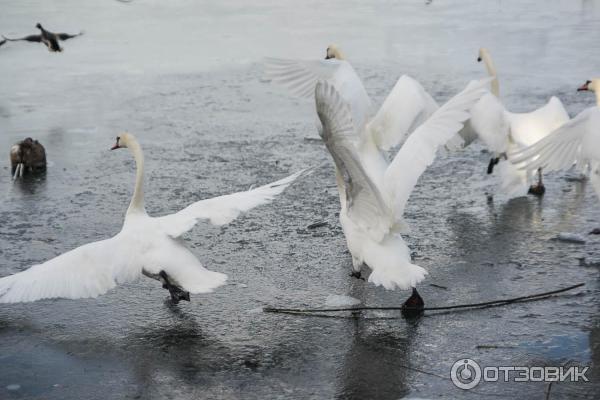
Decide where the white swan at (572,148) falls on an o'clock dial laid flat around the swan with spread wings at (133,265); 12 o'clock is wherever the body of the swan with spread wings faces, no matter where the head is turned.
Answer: The white swan is roughly at 4 o'clock from the swan with spread wings.

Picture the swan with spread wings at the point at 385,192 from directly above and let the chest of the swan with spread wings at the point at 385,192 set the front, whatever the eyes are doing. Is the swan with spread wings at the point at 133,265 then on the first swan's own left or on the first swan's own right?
on the first swan's own left

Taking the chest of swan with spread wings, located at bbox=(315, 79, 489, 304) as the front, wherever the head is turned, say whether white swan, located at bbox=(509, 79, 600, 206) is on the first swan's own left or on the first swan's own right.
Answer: on the first swan's own right

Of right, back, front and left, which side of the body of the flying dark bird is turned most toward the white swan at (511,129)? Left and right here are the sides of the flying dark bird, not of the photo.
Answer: back

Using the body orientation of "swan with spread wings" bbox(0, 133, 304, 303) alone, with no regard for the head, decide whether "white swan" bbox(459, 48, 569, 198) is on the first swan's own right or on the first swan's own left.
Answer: on the first swan's own right

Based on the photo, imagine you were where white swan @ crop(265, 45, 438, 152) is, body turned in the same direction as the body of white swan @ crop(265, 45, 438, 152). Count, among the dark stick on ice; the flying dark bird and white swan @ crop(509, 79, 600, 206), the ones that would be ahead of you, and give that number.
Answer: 1

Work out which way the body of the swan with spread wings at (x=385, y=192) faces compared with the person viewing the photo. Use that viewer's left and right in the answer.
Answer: facing away from the viewer and to the left of the viewer

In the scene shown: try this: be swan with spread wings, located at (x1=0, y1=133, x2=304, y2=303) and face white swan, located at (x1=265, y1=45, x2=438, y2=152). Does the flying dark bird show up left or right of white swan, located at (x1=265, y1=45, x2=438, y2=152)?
left

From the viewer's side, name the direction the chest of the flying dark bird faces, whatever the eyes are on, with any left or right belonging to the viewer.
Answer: facing away from the viewer and to the left of the viewer
